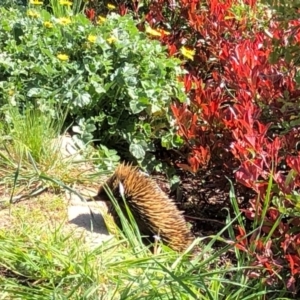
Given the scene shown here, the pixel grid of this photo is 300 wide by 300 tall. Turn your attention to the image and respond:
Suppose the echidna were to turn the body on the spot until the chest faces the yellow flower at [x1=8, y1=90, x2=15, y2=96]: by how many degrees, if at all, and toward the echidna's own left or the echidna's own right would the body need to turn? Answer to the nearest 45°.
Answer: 0° — it already faces it

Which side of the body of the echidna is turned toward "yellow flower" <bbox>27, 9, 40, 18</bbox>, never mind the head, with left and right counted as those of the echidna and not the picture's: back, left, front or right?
front

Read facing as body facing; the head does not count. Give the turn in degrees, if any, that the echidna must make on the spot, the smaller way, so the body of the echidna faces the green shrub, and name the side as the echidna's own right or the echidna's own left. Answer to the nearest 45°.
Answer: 0° — it already faces it

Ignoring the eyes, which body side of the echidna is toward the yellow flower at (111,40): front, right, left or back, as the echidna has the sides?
front

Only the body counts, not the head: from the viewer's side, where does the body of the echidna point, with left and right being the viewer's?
facing away from the viewer and to the left of the viewer

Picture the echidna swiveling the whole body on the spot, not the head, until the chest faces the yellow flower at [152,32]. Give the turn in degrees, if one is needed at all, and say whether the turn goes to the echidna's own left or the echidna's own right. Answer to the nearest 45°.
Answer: approximately 45° to the echidna's own right

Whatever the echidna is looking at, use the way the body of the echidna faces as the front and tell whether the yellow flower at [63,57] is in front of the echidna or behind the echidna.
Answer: in front

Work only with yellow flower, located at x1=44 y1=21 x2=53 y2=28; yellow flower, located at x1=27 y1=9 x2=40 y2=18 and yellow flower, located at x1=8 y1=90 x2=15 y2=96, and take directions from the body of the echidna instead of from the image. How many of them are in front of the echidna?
3
